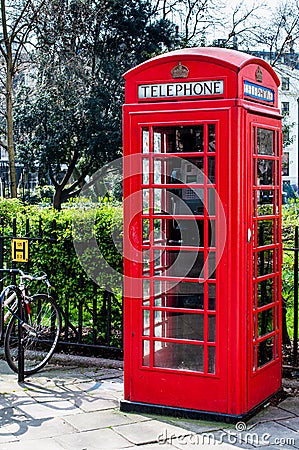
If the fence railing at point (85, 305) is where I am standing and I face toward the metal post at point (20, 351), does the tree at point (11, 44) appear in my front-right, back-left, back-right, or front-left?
back-right

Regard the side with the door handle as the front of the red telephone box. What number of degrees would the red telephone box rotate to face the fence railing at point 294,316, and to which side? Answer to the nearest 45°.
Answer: approximately 45° to its left

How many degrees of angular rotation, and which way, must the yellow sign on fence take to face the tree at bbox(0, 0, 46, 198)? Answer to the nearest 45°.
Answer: approximately 180°

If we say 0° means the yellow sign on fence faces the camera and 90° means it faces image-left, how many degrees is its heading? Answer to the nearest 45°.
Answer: approximately 0°

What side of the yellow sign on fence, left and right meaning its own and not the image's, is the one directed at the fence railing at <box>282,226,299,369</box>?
left

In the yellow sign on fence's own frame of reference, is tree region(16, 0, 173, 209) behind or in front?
behind
